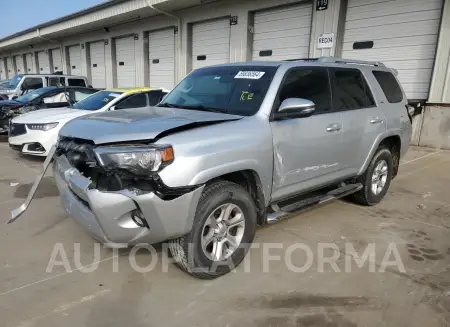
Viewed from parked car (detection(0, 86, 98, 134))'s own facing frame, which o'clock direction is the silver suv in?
The silver suv is roughly at 10 o'clock from the parked car.

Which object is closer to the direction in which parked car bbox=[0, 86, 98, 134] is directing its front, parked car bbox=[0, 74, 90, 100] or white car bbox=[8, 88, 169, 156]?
the white car

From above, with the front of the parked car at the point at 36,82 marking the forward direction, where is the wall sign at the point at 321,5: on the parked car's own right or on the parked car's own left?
on the parked car's own left

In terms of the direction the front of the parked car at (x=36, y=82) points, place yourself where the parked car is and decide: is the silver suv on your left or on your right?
on your left

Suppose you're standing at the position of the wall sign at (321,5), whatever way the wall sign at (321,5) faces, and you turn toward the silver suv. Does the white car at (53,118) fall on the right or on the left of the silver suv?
right

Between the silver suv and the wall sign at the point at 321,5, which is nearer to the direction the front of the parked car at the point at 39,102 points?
the silver suv

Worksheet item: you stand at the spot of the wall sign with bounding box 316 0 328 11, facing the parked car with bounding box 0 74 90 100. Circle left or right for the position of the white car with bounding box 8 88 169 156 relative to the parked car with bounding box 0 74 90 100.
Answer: left

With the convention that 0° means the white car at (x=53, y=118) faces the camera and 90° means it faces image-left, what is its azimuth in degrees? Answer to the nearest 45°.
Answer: approximately 45°
